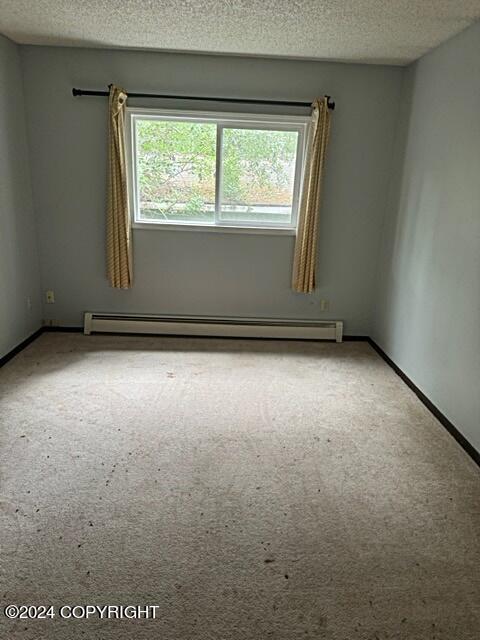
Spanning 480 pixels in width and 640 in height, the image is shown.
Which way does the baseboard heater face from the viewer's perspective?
toward the camera
